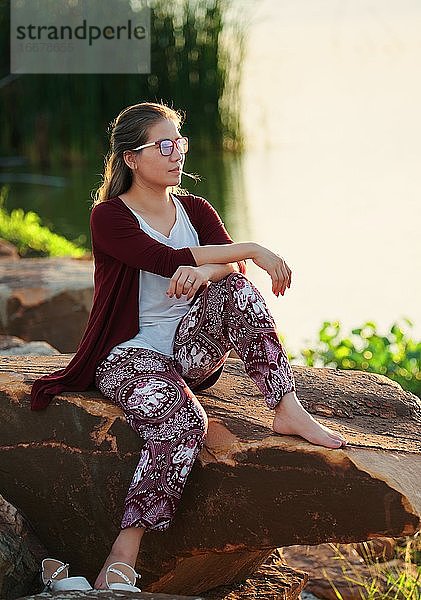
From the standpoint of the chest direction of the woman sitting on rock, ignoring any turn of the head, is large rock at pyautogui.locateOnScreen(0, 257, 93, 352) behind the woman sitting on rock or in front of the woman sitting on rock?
behind

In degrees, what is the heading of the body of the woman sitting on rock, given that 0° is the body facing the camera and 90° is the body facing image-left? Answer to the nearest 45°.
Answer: approximately 315°
